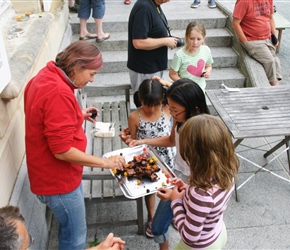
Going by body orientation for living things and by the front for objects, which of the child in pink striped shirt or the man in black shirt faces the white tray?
the child in pink striped shirt

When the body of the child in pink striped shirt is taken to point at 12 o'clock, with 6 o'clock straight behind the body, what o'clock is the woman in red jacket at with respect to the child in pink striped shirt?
The woman in red jacket is roughly at 11 o'clock from the child in pink striped shirt.

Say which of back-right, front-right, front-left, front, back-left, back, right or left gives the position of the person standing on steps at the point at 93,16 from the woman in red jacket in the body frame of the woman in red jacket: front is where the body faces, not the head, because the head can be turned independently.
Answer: left

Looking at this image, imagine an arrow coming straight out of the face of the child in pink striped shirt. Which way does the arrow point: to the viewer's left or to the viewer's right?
to the viewer's left

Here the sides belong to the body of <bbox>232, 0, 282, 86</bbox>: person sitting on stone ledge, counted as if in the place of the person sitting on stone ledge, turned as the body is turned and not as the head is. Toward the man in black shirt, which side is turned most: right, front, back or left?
right

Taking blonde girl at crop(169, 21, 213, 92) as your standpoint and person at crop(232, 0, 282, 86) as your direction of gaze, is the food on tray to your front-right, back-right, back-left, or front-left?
back-right

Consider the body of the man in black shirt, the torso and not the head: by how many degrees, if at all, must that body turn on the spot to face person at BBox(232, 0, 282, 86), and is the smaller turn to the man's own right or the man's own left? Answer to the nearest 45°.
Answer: approximately 45° to the man's own left

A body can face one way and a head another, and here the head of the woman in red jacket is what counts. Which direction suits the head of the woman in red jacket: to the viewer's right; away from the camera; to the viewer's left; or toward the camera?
to the viewer's right
